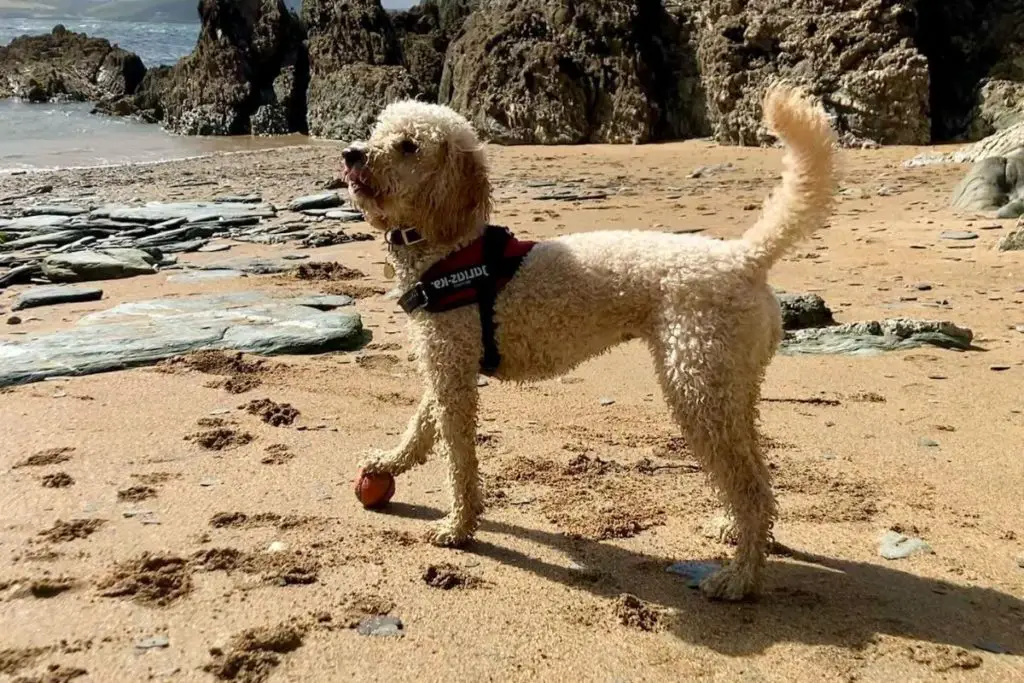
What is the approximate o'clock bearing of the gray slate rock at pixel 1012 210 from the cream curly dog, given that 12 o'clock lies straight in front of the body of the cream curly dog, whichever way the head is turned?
The gray slate rock is roughly at 4 o'clock from the cream curly dog.

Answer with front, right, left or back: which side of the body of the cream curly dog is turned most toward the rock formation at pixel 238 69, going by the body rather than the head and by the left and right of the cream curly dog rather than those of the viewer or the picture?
right

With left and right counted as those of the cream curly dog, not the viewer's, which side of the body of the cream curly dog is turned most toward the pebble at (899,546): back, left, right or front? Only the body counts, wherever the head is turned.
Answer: back

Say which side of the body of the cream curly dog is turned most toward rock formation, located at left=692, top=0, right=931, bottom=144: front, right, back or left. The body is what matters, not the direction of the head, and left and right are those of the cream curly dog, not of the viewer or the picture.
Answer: right

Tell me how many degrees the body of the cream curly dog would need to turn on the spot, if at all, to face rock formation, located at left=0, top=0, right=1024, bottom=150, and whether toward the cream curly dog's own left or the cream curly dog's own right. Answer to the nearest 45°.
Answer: approximately 90° to the cream curly dog's own right

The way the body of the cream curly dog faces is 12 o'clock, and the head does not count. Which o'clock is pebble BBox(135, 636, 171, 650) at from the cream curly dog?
The pebble is roughly at 11 o'clock from the cream curly dog.

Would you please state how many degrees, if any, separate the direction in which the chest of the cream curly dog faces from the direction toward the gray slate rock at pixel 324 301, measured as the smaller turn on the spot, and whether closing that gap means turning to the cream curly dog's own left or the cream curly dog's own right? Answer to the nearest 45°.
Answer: approximately 45° to the cream curly dog's own right

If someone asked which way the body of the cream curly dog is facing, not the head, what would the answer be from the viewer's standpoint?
to the viewer's left

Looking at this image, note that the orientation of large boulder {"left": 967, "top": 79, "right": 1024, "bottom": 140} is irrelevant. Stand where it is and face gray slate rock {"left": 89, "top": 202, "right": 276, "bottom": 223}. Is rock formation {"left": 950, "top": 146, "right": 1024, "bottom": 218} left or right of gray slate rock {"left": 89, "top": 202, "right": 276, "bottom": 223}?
left

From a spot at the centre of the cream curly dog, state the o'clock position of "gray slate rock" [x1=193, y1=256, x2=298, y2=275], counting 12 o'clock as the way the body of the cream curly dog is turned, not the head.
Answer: The gray slate rock is roughly at 2 o'clock from the cream curly dog.

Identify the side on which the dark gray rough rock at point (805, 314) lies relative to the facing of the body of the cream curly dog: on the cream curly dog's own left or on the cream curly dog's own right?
on the cream curly dog's own right
